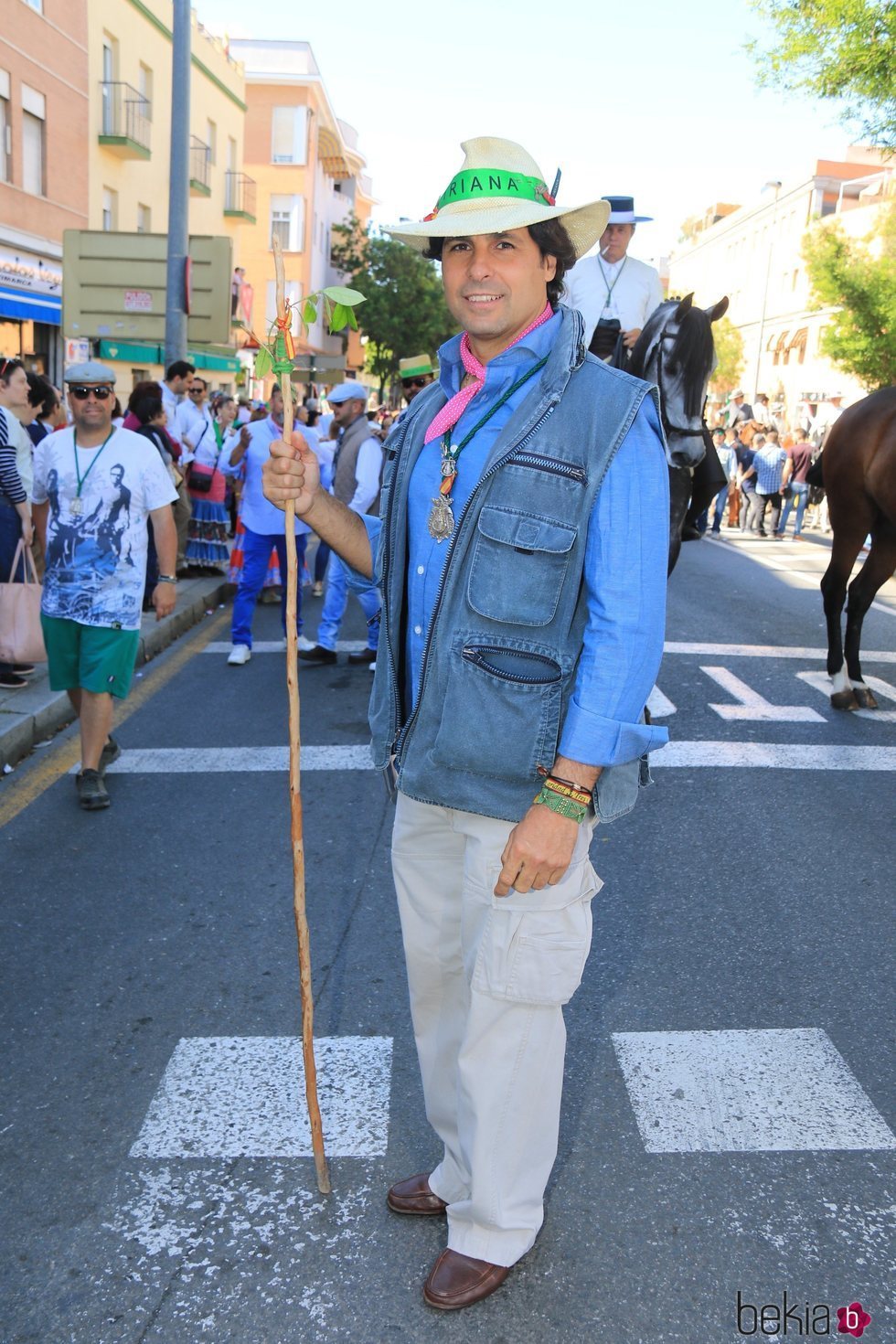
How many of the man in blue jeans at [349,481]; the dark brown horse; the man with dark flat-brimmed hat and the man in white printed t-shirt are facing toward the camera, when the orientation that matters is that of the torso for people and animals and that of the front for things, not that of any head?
2

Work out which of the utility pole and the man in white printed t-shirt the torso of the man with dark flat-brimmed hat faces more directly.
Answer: the man in white printed t-shirt

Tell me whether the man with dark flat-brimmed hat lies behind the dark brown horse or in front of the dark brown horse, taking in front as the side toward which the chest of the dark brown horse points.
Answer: behind

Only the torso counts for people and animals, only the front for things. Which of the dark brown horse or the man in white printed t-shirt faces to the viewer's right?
the dark brown horse

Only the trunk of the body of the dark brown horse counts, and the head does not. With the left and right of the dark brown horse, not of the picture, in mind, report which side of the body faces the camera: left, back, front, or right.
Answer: right

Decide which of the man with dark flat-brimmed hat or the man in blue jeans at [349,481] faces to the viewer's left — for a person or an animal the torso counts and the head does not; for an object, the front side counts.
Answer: the man in blue jeans

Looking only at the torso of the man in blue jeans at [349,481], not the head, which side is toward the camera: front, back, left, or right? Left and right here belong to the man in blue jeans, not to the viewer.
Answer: left

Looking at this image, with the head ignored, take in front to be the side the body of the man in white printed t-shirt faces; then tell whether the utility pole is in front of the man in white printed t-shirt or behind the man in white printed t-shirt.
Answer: behind

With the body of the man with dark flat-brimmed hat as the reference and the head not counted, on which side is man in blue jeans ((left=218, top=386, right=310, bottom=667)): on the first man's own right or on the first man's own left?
on the first man's own right
